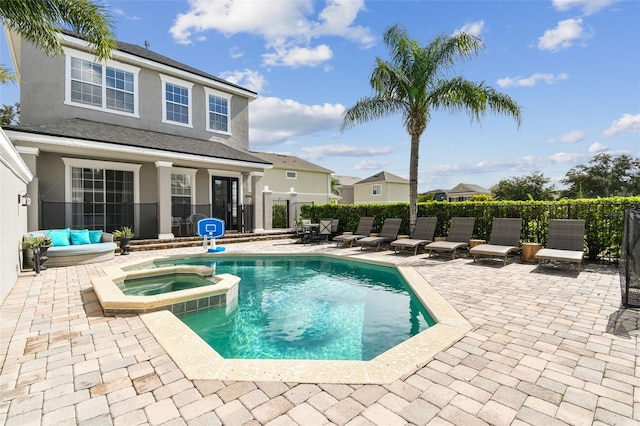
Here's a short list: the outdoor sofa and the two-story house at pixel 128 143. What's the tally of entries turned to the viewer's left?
0

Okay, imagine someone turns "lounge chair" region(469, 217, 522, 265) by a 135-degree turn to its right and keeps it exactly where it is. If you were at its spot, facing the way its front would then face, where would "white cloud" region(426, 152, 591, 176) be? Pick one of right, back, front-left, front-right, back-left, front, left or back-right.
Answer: front

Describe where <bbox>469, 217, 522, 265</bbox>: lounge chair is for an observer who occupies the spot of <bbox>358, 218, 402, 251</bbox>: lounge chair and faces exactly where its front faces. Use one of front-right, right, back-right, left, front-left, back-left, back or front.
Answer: left

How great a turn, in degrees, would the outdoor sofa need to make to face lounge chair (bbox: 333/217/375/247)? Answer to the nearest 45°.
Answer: approximately 45° to its left

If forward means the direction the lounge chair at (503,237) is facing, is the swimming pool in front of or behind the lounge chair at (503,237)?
in front

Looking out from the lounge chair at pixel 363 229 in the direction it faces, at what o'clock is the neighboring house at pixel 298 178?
The neighboring house is roughly at 4 o'clock from the lounge chair.

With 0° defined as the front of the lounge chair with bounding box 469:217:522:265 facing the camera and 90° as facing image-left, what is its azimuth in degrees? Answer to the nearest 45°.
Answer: approximately 45°

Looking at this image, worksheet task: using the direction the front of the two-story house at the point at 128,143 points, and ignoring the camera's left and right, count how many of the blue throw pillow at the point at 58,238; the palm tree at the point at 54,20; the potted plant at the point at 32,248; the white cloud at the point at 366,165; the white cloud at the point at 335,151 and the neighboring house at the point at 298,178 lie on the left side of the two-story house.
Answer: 3

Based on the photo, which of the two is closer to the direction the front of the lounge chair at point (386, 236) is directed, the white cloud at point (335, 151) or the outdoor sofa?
the outdoor sofa
